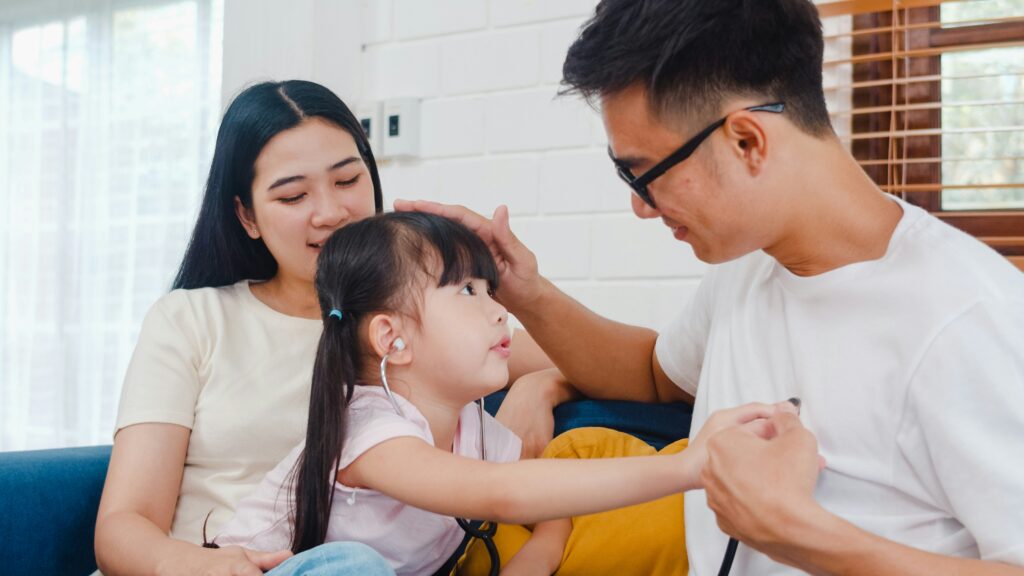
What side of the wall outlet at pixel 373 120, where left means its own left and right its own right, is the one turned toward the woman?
front

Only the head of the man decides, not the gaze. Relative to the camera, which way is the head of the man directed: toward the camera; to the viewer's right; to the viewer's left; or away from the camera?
to the viewer's left

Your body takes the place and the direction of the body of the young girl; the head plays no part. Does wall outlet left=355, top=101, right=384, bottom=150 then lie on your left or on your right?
on your left

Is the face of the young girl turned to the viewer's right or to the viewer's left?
to the viewer's right

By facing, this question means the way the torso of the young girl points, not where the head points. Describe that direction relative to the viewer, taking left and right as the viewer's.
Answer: facing to the right of the viewer

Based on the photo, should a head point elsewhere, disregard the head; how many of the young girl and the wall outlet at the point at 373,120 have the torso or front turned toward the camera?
1

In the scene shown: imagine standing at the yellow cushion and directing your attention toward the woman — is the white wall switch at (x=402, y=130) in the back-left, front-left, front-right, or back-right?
front-right

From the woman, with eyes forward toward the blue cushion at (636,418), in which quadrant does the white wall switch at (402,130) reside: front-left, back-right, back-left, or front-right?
front-left

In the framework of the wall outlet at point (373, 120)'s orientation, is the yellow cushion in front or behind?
in front

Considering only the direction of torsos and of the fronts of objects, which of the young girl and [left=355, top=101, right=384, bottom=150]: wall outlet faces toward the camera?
the wall outlet

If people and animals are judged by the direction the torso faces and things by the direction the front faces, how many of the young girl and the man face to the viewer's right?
1

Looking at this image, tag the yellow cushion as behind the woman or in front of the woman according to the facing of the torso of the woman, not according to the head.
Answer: in front

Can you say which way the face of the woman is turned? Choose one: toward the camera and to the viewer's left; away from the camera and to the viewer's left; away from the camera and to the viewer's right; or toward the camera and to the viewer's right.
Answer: toward the camera and to the viewer's right

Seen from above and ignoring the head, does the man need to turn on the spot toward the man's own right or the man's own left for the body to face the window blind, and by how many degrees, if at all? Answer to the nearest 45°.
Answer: approximately 135° to the man's own right

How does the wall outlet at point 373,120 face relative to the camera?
toward the camera
